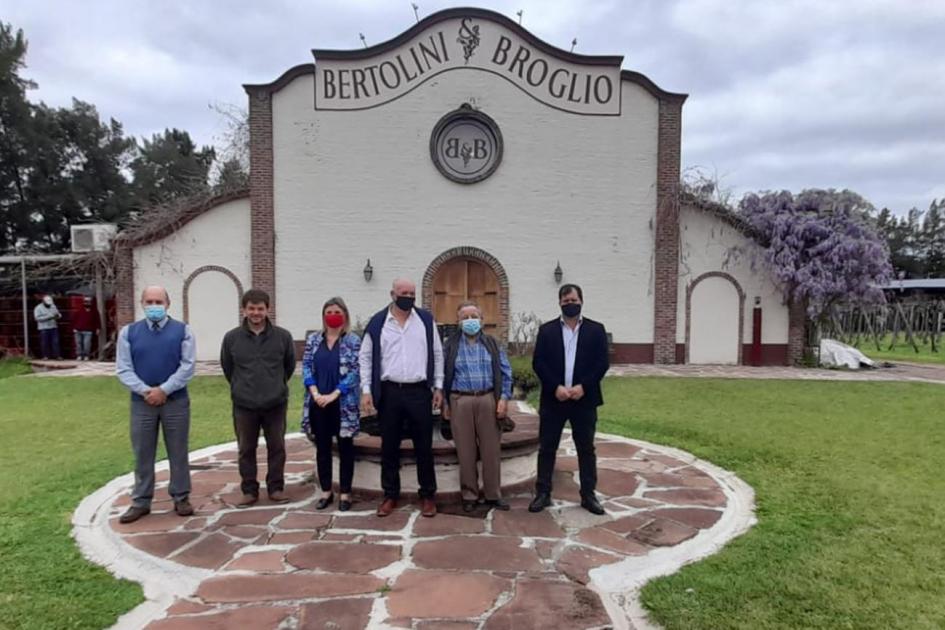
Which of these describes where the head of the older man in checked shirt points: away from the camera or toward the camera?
toward the camera

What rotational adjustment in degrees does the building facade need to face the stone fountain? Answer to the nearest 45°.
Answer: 0° — it already faces it

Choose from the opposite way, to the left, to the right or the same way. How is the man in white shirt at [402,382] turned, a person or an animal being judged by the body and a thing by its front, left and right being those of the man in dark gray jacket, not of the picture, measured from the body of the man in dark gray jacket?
the same way

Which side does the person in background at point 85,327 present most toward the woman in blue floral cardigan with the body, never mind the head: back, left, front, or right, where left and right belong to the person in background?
front

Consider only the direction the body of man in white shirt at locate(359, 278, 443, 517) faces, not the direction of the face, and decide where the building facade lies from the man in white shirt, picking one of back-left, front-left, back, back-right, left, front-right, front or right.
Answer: back

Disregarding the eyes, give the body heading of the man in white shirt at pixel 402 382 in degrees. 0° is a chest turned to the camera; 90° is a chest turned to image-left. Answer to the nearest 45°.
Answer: approximately 0°

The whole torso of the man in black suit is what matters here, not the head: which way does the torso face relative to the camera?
toward the camera

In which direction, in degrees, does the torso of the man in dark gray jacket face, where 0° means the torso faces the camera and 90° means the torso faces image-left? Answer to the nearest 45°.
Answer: approximately 0°

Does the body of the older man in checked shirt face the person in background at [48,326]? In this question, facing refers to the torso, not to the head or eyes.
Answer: no

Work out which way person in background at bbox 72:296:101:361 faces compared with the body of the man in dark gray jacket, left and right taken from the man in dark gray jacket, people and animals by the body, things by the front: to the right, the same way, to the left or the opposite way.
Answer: the same way

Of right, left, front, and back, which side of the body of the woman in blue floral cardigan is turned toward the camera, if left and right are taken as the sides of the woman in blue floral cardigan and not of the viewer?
front

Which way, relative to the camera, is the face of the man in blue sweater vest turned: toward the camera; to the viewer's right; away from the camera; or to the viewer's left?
toward the camera

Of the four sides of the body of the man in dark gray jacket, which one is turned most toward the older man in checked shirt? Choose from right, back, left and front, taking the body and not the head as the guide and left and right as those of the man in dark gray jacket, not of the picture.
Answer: left

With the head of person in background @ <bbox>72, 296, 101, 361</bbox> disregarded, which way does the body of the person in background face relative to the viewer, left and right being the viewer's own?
facing the viewer

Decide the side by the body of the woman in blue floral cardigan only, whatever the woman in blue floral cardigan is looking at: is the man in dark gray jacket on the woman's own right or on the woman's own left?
on the woman's own right

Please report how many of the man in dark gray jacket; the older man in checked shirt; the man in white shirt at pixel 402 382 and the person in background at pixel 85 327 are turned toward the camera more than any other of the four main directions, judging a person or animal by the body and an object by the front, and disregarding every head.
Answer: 4

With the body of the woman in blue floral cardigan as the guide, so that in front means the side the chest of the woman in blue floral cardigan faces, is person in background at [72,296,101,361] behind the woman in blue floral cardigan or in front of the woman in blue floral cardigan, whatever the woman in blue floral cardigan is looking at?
behind

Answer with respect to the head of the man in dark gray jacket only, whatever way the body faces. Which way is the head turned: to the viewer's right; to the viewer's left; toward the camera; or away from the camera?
toward the camera
